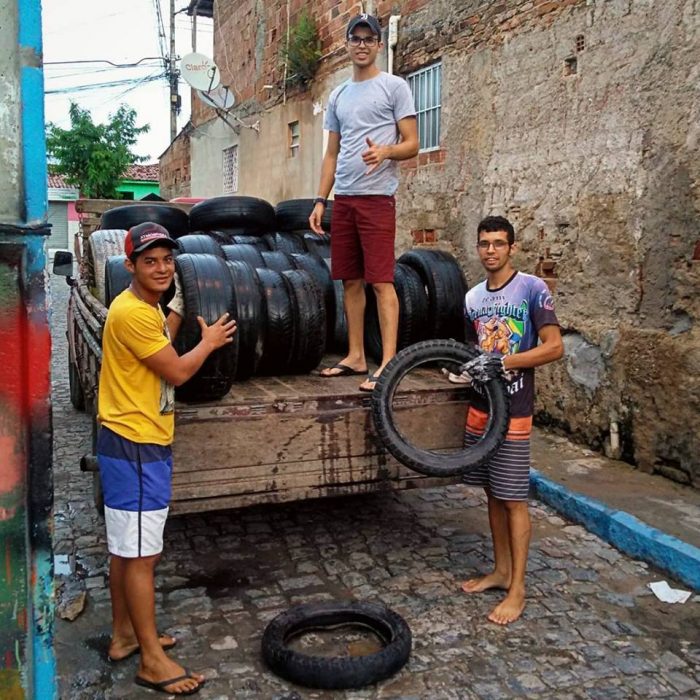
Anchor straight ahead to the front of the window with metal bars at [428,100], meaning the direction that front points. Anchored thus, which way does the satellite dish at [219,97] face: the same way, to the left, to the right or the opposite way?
to the left

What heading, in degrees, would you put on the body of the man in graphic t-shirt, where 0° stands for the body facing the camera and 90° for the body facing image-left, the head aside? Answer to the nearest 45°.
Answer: approximately 45°

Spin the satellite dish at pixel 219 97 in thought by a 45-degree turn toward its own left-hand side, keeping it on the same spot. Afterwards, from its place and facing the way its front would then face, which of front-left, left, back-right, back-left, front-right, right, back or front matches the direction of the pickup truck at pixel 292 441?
right

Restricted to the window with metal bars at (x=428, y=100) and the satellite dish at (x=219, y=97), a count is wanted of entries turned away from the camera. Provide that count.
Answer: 0

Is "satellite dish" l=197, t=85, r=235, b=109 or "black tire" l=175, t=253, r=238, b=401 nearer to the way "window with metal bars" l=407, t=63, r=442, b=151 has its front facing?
the black tire

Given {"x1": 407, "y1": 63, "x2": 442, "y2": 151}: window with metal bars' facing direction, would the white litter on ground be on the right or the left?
on its left

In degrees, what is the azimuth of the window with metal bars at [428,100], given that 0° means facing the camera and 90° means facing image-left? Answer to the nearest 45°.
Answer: approximately 45°

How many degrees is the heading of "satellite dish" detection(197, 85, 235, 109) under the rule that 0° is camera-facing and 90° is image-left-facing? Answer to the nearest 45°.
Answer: approximately 315°

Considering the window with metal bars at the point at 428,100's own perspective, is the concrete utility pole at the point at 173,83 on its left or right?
on its right

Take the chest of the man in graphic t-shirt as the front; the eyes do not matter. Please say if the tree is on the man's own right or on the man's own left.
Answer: on the man's own right

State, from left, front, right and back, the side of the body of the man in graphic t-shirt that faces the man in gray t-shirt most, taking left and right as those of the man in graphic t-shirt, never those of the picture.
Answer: right
